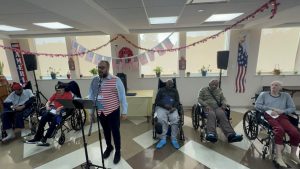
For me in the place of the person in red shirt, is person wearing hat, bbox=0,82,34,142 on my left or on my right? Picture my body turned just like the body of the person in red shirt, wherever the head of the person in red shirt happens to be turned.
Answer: on my right

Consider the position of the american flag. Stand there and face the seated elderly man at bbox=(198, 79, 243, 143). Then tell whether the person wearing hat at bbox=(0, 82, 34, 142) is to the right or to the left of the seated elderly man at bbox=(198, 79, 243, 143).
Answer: right

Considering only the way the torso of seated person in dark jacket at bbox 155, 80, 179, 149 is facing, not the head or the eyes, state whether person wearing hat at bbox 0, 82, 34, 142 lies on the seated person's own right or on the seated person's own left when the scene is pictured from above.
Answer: on the seated person's own right

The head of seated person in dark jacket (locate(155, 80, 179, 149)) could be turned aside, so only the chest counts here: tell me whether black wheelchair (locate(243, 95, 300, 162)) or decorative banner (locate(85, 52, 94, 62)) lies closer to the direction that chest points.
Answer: the black wheelchair

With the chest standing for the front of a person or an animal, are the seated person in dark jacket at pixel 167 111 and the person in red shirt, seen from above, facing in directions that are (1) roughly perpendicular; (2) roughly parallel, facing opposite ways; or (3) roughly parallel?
roughly parallel

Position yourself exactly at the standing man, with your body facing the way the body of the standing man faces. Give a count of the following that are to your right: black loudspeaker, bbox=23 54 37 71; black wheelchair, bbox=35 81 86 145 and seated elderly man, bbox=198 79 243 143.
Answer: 2

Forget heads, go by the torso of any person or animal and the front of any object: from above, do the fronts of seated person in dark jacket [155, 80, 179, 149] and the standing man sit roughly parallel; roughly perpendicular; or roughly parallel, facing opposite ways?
roughly parallel

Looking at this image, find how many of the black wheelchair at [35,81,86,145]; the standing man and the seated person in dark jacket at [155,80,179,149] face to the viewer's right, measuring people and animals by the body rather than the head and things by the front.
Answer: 0

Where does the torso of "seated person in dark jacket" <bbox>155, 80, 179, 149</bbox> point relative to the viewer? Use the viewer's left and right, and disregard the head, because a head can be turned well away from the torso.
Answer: facing the viewer

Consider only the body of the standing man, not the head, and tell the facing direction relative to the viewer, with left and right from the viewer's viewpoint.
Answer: facing the viewer and to the left of the viewer

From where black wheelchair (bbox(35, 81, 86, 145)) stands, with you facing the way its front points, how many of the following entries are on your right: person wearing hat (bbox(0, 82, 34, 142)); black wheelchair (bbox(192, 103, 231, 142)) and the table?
1
